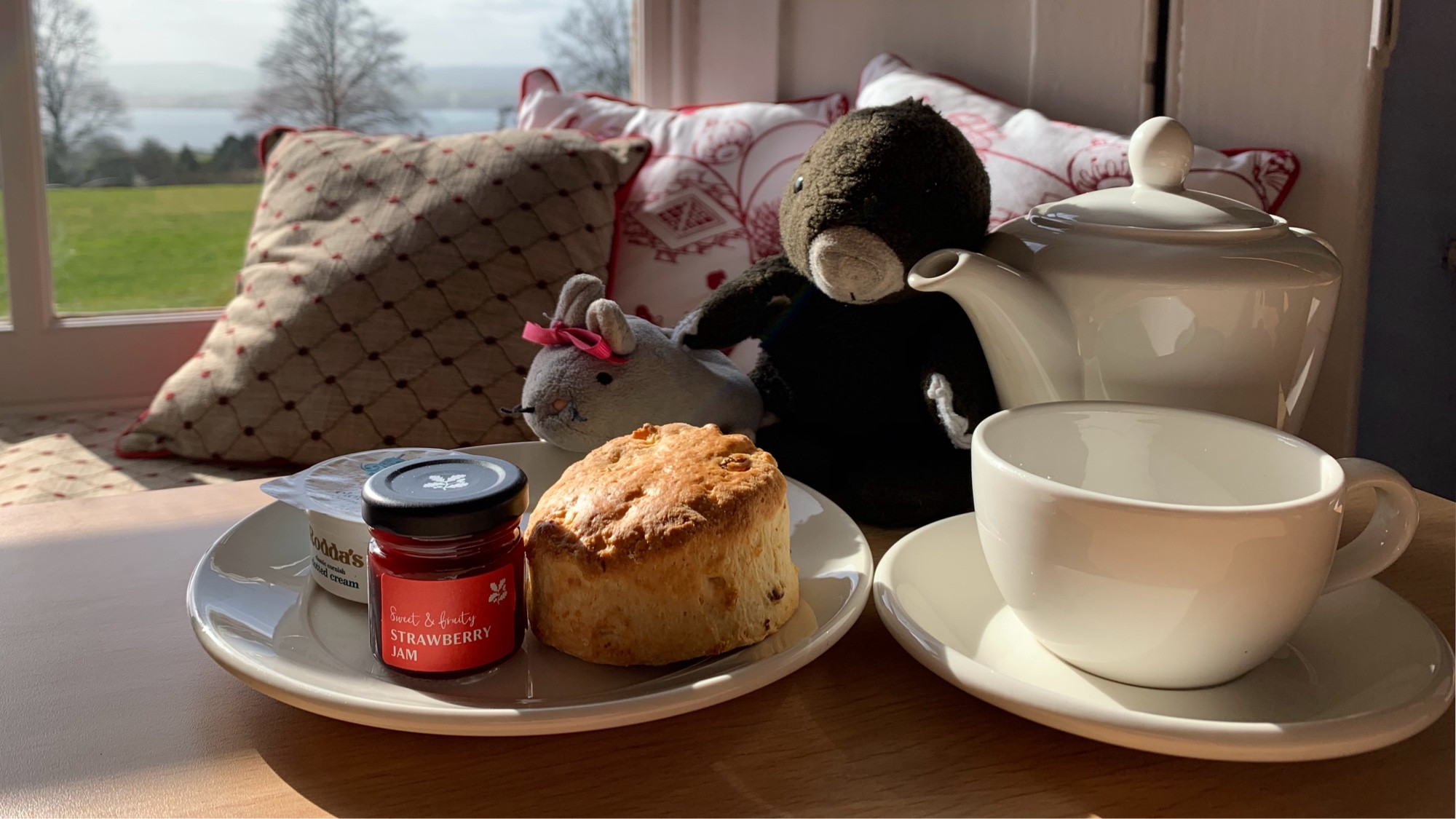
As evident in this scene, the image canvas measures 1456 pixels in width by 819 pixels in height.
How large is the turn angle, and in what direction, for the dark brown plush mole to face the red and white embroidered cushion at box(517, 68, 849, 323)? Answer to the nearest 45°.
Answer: approximately 180°

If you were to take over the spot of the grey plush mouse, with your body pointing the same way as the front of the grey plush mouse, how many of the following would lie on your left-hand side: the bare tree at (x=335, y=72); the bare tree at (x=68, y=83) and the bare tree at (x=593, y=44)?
0

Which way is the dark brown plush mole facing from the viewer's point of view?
toward the camera

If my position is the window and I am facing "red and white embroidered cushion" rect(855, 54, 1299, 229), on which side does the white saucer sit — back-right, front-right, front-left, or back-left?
front-right

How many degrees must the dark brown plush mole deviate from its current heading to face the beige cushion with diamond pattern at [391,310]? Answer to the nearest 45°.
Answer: approximately 135° to its right

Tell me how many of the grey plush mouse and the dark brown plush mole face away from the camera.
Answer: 0

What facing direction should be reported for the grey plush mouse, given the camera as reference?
facing the viewer and to the left of the viewer

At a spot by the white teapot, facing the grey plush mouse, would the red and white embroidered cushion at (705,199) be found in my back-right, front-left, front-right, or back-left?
front-right
